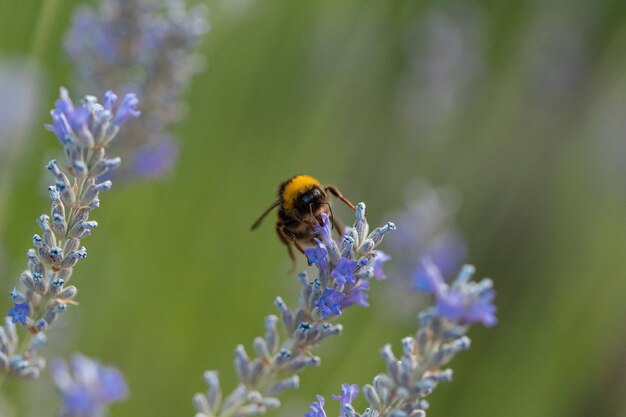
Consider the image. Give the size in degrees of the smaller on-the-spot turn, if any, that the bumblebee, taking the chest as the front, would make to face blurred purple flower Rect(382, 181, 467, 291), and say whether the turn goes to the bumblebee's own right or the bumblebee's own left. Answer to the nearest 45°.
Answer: approximately 135° to the bumblebee's own left

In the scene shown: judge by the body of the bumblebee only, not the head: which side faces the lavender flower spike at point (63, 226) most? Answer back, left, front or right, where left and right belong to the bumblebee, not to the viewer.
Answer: right

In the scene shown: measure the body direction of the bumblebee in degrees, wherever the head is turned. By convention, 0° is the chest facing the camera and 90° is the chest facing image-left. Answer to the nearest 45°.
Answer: approximately 315°
